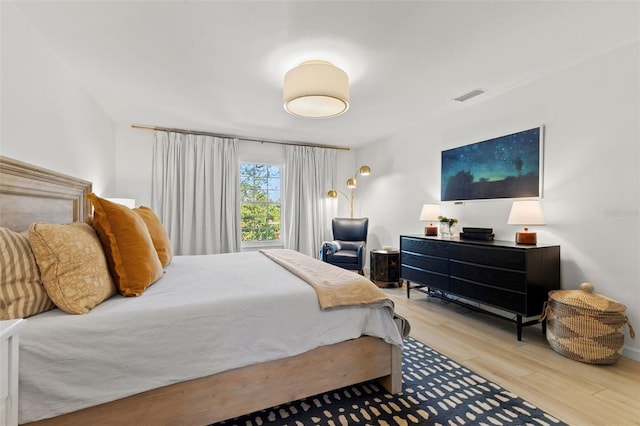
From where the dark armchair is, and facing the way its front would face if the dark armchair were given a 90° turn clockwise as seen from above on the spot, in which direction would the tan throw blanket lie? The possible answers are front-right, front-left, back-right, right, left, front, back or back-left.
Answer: back-left

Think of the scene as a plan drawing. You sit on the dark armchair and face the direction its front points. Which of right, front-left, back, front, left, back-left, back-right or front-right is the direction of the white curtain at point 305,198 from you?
right

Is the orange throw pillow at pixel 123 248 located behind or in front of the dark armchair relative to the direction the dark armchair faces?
in front

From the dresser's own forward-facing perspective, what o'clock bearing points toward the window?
The window is roughly at 2 o'clock from the dresser.

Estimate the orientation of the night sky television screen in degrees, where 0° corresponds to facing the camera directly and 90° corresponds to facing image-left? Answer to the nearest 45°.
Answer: approximately 45°

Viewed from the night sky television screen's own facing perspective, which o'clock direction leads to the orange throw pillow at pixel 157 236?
The orange throw pillow is roughly at 12 o'clock from the night sky television screen.

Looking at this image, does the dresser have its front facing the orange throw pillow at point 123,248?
yes

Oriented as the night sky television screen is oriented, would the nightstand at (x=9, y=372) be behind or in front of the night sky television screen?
in front

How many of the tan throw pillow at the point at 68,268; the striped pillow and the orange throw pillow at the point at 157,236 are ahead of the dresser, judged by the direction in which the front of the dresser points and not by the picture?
3

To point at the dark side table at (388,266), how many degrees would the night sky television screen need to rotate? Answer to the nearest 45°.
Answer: approximately 45° to its right

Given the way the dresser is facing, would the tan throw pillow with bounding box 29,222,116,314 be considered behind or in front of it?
in front

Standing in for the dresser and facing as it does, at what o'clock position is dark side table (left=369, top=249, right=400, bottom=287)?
The dark side table is roughly at 3 o'clock from the dresser.

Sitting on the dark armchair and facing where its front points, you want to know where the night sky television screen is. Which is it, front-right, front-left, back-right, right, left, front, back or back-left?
left

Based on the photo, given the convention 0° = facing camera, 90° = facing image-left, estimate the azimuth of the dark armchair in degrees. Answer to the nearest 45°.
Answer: approximately 45°
